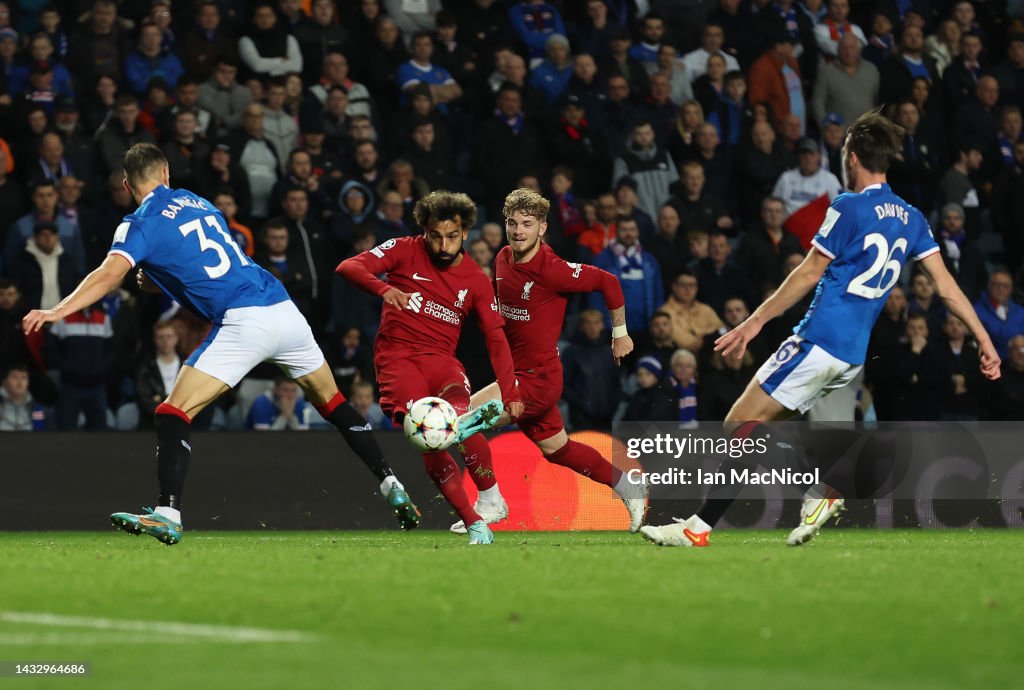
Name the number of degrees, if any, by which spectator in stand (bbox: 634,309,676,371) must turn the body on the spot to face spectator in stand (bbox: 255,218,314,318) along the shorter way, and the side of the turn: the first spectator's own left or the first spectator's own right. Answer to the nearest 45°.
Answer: approximately 90° to the first spectator's own right

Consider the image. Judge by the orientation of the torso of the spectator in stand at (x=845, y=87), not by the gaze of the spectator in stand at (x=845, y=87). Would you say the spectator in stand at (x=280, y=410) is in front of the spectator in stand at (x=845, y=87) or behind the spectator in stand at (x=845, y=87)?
in front

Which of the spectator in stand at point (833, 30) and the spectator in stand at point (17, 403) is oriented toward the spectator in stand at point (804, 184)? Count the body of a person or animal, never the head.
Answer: the spectator in stand at point (833, 30)

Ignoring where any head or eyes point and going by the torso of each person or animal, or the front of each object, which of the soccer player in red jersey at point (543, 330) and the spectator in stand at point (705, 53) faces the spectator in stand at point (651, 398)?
the spectator in stand at point (705, 53)

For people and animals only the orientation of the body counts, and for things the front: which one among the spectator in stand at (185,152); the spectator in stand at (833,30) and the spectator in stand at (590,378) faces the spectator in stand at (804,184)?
the spectator in stand at (833,30)

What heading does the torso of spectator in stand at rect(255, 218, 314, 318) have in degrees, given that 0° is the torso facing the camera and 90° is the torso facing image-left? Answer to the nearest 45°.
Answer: approximately 0°

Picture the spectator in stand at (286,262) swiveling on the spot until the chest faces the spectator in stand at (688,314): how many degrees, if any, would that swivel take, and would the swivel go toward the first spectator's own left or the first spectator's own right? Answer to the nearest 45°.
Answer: approximately 90° to the first spectator's own left
